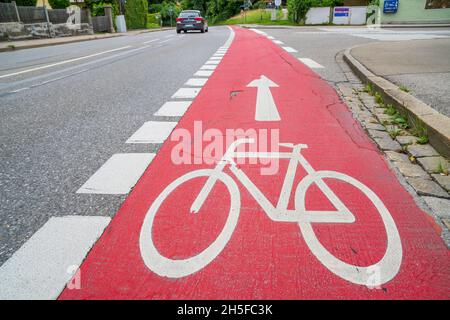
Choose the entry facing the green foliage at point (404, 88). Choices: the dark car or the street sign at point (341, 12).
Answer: the street sign

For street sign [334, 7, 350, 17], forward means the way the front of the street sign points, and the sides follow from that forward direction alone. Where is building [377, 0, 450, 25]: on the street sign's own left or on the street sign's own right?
on the street sign's own left

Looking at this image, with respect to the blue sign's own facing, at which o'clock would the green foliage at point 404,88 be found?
The green foliage is roughly at 12 o'clock from the blue sign.

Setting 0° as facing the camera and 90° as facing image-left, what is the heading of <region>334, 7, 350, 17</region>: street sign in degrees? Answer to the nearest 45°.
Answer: approximately 0°

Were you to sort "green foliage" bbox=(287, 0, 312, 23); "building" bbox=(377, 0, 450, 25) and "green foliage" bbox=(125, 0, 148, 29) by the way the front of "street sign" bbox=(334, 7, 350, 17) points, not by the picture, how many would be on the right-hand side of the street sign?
2
